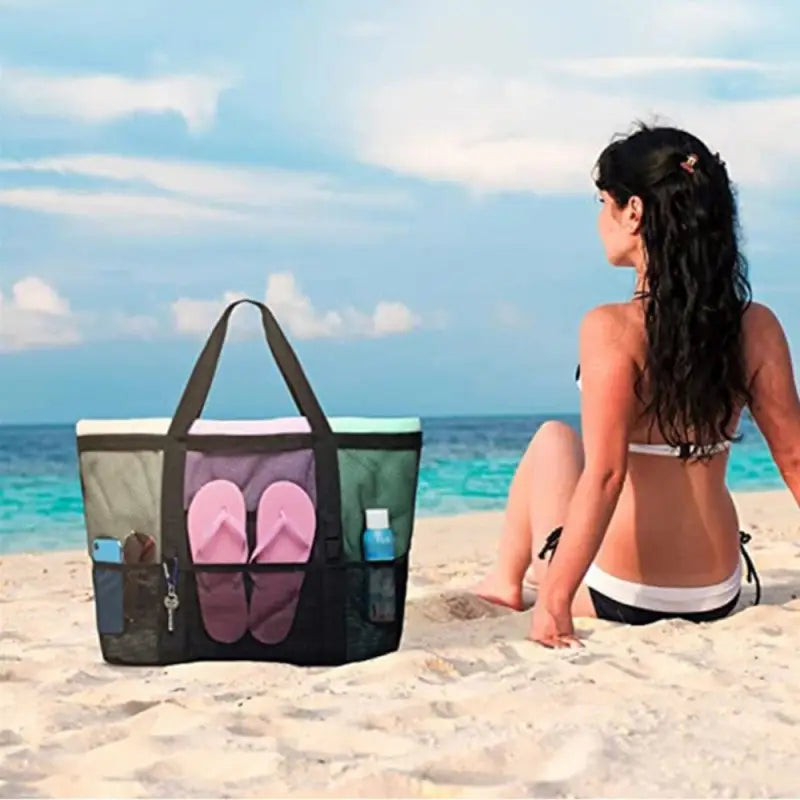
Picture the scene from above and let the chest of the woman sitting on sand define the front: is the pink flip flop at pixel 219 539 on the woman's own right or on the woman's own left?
on the woman's own left

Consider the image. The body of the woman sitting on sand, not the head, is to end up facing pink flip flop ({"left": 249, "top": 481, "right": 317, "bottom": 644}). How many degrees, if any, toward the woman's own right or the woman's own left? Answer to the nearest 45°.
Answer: approximately 45° to the woman's own left

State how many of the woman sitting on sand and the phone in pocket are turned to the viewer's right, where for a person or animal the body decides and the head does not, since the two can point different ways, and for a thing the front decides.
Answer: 0
